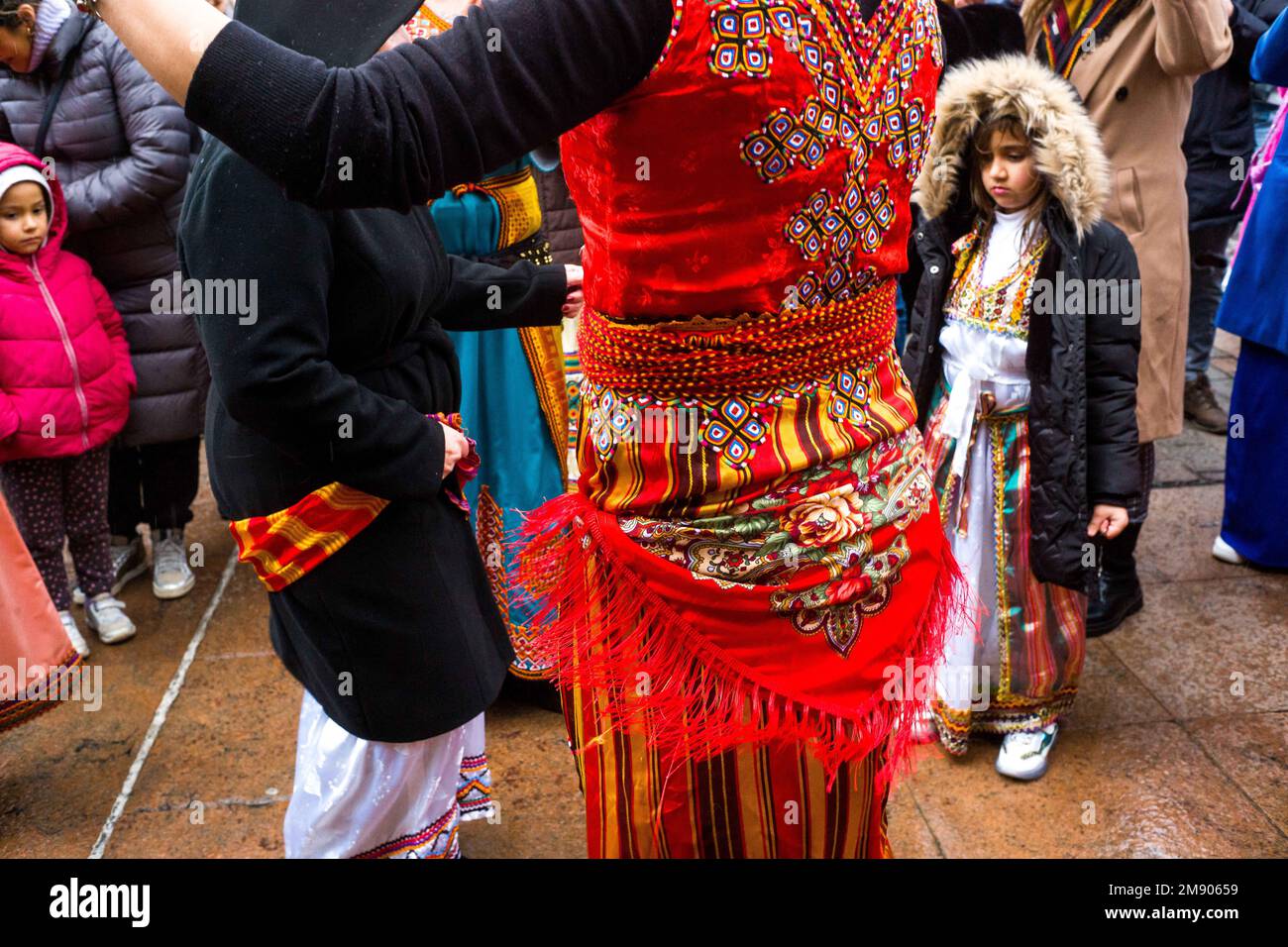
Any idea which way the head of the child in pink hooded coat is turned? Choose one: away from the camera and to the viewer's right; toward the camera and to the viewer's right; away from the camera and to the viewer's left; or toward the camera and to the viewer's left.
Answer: toward the camera and to the viewer's right

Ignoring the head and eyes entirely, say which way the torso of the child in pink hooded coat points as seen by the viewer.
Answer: toward the camera

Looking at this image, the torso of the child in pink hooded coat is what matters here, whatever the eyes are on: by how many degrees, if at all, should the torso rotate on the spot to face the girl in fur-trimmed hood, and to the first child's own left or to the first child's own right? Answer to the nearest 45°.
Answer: approximately 45° to the first child's own left

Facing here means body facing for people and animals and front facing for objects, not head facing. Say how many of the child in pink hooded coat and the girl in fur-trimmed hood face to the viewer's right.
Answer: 0

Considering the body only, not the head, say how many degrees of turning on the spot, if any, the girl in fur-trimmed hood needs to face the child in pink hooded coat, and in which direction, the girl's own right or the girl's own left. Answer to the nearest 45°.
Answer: approximately 45° to the girl's own right
